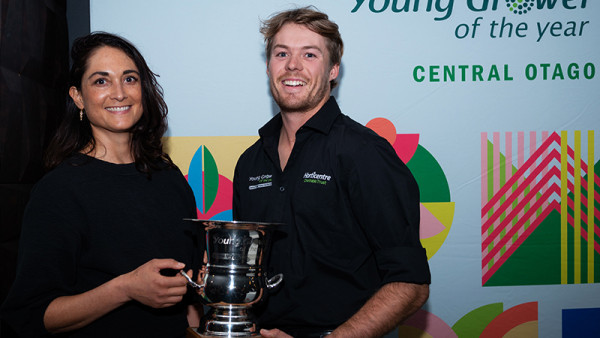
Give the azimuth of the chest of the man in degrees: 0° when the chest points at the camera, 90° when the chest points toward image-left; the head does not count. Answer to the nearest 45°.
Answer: approximately 45°
